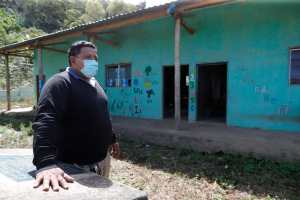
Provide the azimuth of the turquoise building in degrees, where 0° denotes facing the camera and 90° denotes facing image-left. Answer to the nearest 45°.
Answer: approximately 45°

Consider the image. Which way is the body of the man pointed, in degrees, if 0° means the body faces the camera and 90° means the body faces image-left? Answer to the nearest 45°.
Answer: approximately 315°
